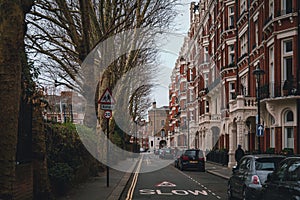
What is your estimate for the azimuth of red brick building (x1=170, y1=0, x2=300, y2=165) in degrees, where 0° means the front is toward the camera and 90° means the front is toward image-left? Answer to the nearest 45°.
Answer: approximately 45°

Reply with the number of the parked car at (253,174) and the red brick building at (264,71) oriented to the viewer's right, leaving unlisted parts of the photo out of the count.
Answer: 0

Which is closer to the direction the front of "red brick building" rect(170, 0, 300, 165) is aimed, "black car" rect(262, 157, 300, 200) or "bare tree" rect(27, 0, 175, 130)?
the bare tree

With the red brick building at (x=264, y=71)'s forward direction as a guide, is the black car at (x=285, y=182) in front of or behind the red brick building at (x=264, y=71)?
in front

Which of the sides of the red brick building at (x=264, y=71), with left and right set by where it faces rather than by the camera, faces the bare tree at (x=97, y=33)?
front

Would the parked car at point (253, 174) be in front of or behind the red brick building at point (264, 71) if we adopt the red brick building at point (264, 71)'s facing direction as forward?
in front

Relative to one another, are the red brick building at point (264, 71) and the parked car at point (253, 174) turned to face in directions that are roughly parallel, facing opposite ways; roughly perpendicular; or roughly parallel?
roughly perpendicular
